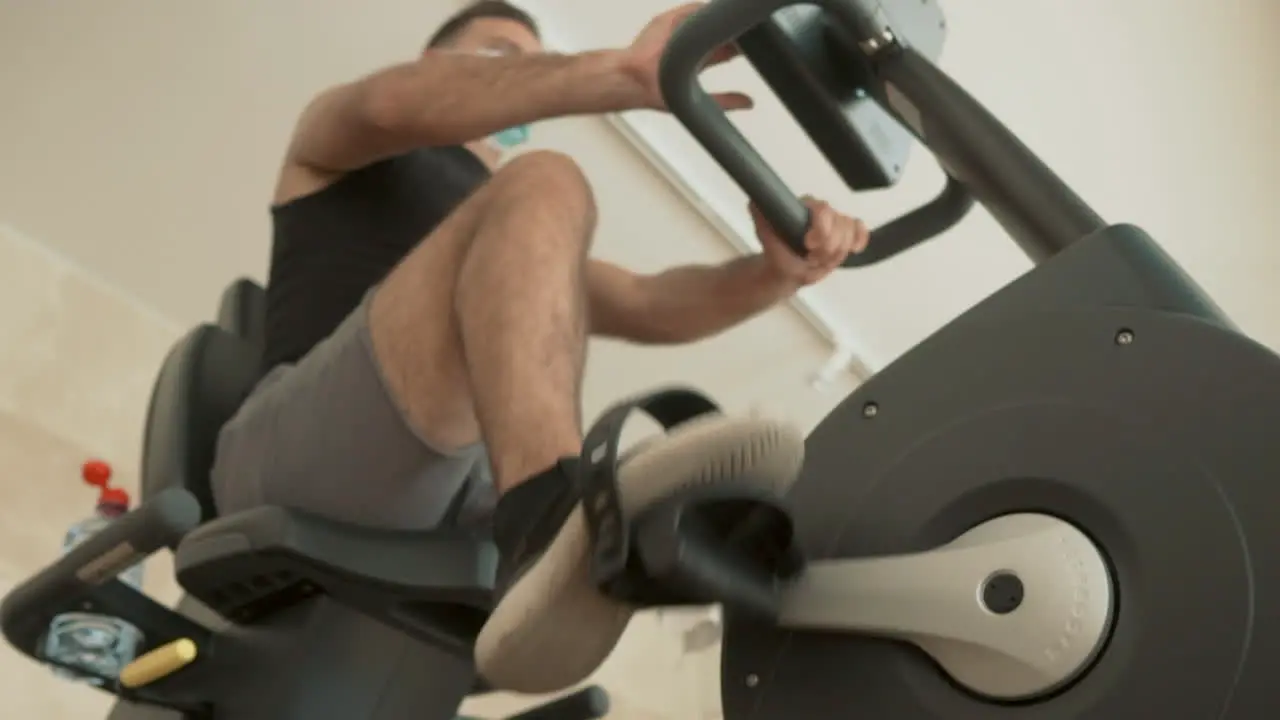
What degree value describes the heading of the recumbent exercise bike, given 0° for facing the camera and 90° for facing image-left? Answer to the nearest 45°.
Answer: approximately 270°
